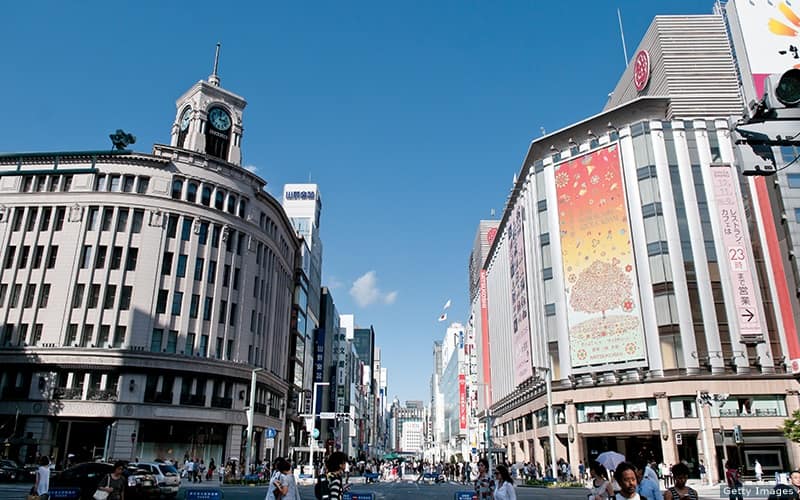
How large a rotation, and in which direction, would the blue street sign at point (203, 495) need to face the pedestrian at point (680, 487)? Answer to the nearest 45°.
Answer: approximately 45° to its left

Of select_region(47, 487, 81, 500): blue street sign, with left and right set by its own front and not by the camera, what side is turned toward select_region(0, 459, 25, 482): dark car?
back

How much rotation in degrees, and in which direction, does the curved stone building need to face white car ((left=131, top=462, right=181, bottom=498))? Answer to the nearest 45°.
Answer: approximately 45° to its right
